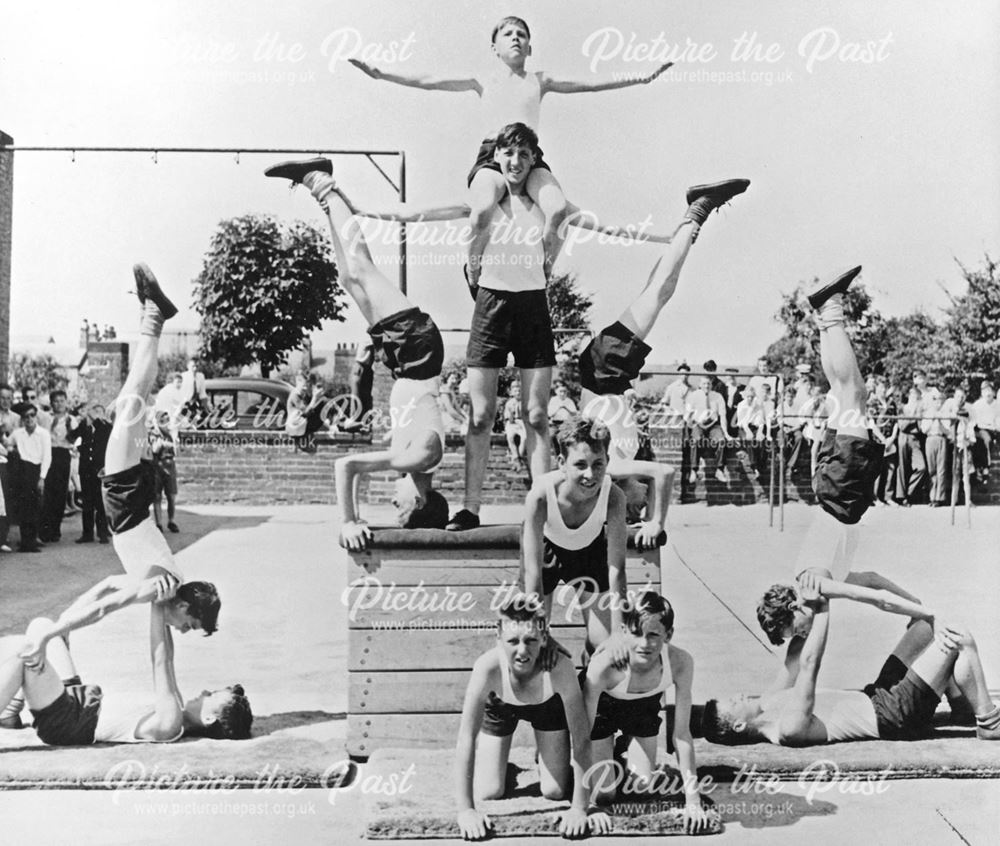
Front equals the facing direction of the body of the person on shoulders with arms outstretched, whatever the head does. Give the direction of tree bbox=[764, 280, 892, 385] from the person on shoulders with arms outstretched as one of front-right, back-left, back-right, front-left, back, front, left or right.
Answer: back-left

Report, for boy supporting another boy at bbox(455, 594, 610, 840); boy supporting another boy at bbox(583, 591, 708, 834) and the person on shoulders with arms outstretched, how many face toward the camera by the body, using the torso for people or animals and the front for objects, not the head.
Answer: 3

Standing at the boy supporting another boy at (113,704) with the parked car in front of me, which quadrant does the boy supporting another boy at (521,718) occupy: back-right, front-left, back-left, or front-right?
back-right

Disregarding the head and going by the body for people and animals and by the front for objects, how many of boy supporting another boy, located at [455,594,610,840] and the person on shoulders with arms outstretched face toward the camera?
2

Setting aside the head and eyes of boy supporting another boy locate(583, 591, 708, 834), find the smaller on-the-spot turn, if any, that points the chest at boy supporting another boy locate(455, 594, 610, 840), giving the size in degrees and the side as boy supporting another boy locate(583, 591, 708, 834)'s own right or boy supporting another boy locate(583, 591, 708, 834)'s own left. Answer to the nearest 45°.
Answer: approximately 45° to boy supporting another boy locate(583, 591, 708, 834)'s own right

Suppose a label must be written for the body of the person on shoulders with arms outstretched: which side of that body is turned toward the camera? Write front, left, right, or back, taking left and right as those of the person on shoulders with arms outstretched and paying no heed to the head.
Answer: front

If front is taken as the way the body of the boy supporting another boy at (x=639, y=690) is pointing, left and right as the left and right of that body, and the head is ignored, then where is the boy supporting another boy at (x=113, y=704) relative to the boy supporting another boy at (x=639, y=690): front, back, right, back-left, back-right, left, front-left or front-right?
right

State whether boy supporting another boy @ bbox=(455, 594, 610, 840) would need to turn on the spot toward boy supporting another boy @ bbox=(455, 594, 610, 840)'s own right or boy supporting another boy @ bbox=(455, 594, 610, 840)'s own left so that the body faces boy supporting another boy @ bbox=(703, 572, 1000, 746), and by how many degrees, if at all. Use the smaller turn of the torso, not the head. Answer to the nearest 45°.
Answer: approximately 135° to boy supporting another boy @ bbox=(455, 594, 610, 840)'s own left

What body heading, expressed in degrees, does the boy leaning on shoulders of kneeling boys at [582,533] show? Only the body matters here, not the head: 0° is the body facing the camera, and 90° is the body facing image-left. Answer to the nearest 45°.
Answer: approximately 0°

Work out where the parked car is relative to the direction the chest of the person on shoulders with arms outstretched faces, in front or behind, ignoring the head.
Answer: behind

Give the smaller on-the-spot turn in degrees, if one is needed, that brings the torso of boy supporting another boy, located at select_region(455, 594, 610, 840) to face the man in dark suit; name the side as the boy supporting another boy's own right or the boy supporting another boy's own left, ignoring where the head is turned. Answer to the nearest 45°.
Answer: approximately 135° to the boy supporting another boy's own right
